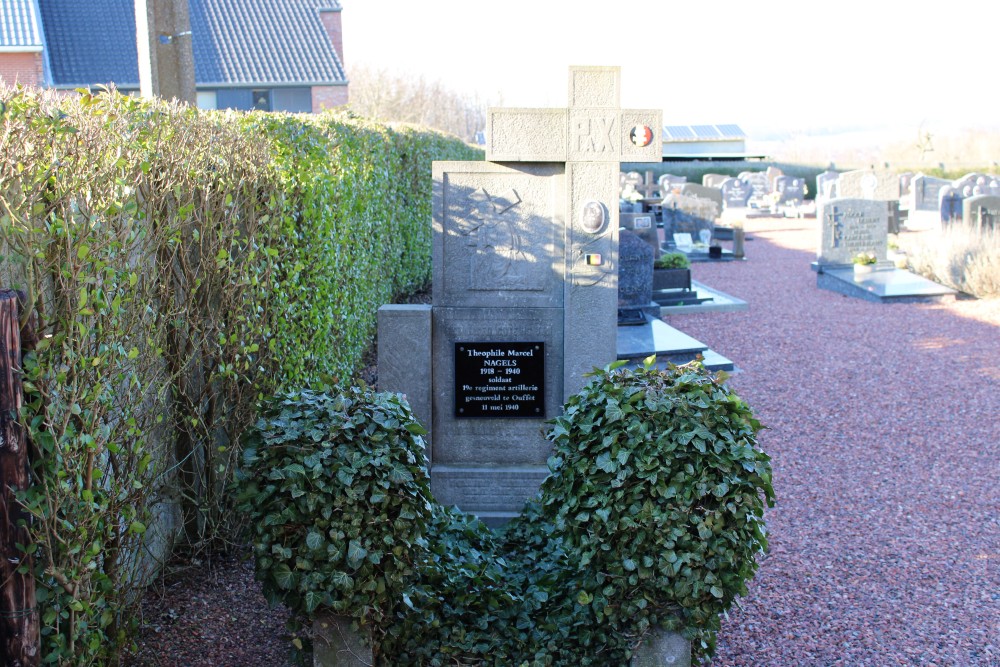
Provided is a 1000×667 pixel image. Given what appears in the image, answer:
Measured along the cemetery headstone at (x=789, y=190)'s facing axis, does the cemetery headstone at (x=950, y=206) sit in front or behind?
in front

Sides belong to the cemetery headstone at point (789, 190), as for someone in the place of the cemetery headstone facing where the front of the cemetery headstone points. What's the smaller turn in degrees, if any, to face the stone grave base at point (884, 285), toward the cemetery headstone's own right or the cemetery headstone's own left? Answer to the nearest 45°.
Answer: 0° — it already faces it

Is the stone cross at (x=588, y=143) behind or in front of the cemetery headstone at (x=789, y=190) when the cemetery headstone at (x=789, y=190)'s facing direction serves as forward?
in front

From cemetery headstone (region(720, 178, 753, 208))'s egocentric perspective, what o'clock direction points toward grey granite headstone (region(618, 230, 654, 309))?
The grey granite headstone is roughly at 12 o'clock from the cemetery headstone.

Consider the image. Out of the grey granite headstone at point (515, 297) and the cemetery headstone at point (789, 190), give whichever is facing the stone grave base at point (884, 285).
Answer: the cemetery headstone

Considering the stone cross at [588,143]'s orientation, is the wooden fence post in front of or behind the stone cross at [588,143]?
in front

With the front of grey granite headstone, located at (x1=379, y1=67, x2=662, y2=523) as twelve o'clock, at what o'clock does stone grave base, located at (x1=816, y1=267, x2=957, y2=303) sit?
The stone grave base is roughly at 7 o'clock from the grey granite headstone.

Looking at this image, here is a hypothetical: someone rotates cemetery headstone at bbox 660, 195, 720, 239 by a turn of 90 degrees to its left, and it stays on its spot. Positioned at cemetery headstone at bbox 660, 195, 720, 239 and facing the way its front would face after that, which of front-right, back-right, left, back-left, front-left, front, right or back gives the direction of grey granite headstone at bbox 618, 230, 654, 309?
back-right

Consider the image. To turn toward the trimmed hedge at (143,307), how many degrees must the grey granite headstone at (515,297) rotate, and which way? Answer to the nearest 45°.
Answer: approximately 45° to its right

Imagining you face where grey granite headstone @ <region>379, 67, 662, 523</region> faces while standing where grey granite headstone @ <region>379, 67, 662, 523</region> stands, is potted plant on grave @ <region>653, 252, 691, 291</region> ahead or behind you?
behind

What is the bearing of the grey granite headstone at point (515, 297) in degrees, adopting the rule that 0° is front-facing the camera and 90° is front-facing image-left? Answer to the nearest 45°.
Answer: approximately 0°

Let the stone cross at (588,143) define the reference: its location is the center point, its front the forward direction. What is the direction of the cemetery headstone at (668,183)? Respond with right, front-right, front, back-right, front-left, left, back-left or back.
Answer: back
